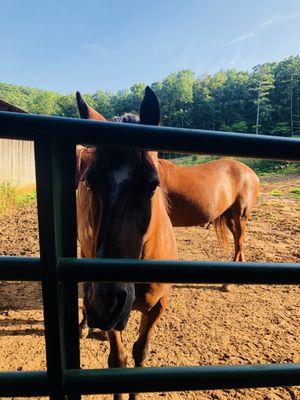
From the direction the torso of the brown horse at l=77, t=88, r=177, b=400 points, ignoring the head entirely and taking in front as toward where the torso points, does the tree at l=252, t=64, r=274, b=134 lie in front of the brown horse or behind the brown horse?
behind

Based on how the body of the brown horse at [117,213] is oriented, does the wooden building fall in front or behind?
behind

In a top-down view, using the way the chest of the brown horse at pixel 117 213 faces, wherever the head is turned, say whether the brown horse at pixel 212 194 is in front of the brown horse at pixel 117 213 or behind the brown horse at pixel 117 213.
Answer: behind

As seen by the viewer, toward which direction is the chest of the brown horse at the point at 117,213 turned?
toward the camera
